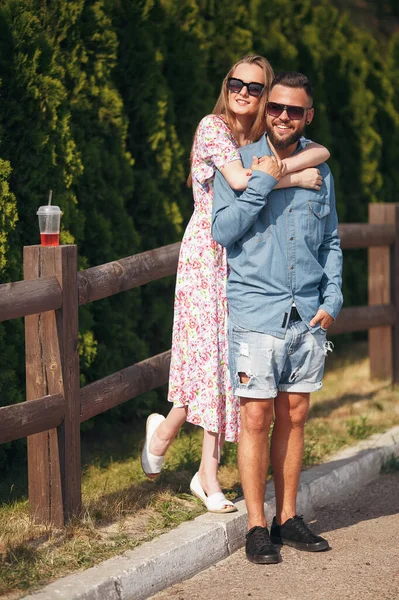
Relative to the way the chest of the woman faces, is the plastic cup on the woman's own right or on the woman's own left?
on the woman's own right

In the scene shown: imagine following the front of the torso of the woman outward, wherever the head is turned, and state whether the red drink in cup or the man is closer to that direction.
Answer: the man

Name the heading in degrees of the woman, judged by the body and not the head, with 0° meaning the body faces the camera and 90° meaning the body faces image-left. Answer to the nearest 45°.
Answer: approximately 315°

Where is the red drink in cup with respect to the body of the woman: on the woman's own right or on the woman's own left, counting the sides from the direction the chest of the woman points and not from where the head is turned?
on the woman's own right
